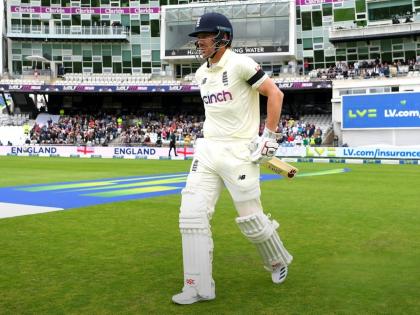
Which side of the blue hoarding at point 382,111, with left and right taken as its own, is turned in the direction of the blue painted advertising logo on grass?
front

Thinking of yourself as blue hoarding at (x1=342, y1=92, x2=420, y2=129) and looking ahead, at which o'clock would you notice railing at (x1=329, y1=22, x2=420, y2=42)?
The railing is roughly at 6 o'clock from the blue hoarding.

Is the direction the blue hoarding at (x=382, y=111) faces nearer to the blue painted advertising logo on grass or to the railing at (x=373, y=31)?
the blue painted advertising logo on grass

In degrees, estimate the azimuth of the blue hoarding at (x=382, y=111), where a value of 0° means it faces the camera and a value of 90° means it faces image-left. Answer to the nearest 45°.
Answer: approximately 0°
